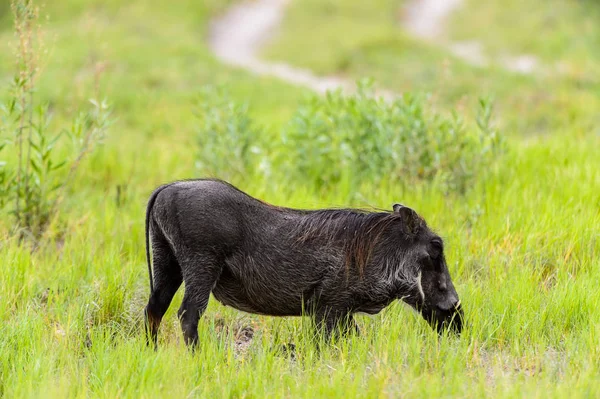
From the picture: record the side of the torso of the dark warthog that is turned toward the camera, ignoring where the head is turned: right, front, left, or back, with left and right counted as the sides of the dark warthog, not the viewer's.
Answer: right

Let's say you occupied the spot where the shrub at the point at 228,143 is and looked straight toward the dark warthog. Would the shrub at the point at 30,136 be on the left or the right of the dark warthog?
right

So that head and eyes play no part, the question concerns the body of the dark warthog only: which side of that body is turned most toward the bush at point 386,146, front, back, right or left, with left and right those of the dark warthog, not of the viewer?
left

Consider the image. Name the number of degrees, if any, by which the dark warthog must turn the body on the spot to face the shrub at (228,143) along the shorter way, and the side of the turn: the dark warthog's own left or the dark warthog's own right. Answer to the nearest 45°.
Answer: approximately 90° to the dark warthog's own left

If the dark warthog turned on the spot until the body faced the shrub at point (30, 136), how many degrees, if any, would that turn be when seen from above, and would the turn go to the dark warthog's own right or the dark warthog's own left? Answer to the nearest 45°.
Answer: approximately 135° to the dark warthog's own left

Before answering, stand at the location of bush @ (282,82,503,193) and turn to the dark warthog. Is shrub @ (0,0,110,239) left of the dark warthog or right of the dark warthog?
right
